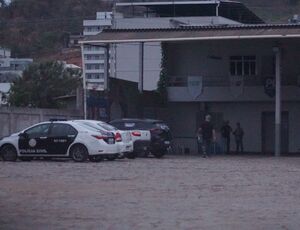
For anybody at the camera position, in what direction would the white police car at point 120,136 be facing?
facing away from the viewer and to the left of the viewer

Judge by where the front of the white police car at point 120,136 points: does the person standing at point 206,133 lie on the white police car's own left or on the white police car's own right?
on the white police car's own right

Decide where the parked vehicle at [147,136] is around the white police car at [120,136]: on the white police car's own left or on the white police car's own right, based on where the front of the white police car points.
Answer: on the white police car's own right
